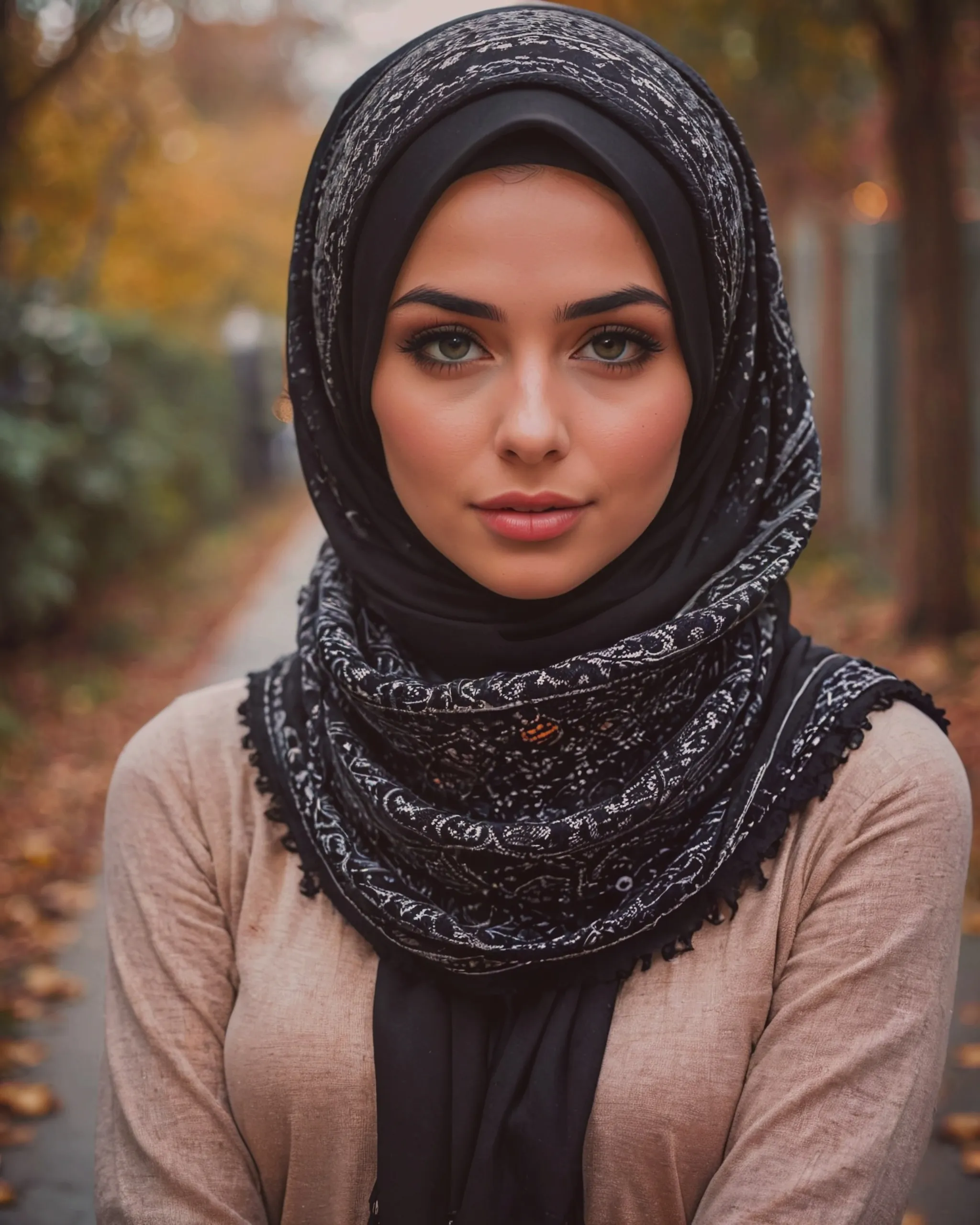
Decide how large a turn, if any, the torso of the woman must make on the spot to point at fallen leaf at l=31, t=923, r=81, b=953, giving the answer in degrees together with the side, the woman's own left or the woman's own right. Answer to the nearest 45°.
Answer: approximately 135° to the woman's own right

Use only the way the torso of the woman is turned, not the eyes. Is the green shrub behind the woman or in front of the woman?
behind

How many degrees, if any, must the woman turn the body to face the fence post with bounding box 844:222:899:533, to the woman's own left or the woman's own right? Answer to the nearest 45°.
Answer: approximately 180°

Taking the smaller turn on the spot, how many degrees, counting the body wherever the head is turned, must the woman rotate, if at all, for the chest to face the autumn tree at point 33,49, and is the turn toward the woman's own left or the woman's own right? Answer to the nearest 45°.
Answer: approximately 135° to the woman's own right

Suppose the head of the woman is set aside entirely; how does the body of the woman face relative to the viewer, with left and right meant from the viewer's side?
facing the viewer

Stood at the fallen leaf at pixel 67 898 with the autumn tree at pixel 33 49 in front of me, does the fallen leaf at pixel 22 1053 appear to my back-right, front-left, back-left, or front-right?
back-left

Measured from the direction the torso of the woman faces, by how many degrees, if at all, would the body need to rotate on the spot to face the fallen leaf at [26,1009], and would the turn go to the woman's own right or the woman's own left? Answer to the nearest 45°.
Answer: approximately 135° to the woman's own right

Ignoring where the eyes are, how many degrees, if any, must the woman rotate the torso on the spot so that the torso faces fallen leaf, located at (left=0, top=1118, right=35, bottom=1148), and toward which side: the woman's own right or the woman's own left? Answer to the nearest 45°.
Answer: approximately 135° to the woman's own right

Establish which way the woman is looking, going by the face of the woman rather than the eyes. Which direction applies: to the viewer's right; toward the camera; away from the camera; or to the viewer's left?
toward the camera
